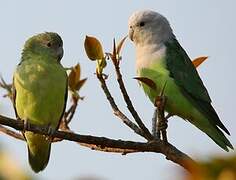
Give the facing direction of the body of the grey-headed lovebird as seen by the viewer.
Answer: to the viewer's left

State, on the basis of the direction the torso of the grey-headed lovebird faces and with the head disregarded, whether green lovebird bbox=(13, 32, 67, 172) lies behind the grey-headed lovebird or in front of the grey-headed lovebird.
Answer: in front
